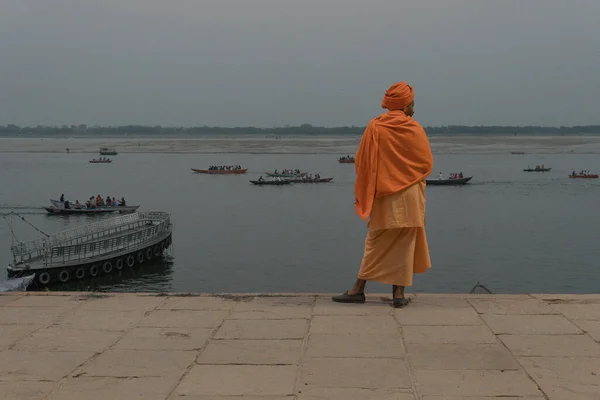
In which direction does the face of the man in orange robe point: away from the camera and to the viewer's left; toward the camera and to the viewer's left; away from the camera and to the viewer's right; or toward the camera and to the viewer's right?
away from the camera and to the viewer's right

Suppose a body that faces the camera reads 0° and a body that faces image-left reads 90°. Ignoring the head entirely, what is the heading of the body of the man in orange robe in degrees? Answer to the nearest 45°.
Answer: approximately 180°

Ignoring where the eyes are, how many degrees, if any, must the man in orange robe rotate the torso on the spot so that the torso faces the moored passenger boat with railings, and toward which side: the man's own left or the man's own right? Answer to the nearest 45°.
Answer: approximately 45° to the man's own left
